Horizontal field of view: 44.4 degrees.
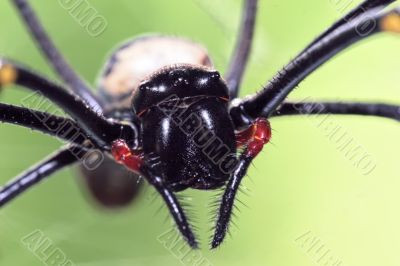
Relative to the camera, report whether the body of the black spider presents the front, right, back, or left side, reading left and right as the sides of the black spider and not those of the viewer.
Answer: front
